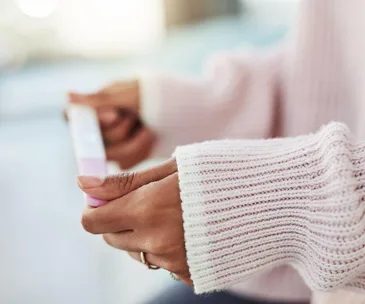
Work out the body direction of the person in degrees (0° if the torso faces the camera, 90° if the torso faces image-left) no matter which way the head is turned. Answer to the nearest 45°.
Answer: approximately 90°
